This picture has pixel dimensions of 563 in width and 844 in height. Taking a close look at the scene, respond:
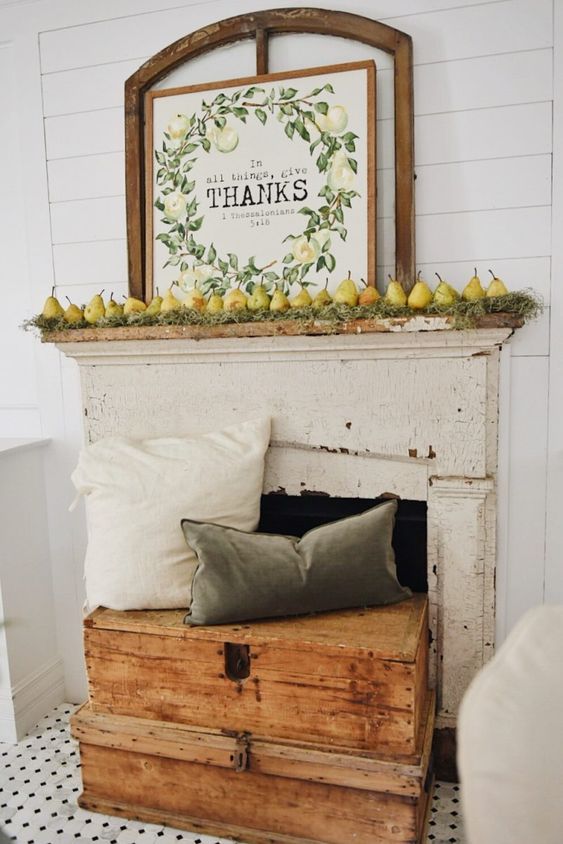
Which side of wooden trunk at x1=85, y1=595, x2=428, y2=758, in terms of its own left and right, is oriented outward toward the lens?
front

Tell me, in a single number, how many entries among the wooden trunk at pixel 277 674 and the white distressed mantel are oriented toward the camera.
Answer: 2

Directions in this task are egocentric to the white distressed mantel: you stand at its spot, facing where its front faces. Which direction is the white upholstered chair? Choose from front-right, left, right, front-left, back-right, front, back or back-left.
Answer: front

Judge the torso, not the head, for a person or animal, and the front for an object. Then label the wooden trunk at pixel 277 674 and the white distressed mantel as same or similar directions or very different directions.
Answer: same or similar directions

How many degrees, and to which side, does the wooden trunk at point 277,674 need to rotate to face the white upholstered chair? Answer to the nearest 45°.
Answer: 0° — it already faces it

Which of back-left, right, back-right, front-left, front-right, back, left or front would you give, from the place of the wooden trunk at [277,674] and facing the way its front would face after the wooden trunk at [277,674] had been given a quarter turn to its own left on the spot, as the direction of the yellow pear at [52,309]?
back-left

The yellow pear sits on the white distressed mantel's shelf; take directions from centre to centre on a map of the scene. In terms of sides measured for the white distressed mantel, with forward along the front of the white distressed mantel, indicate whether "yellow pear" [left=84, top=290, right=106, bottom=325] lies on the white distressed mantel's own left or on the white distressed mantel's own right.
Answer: on the white distressed mantel's own right
